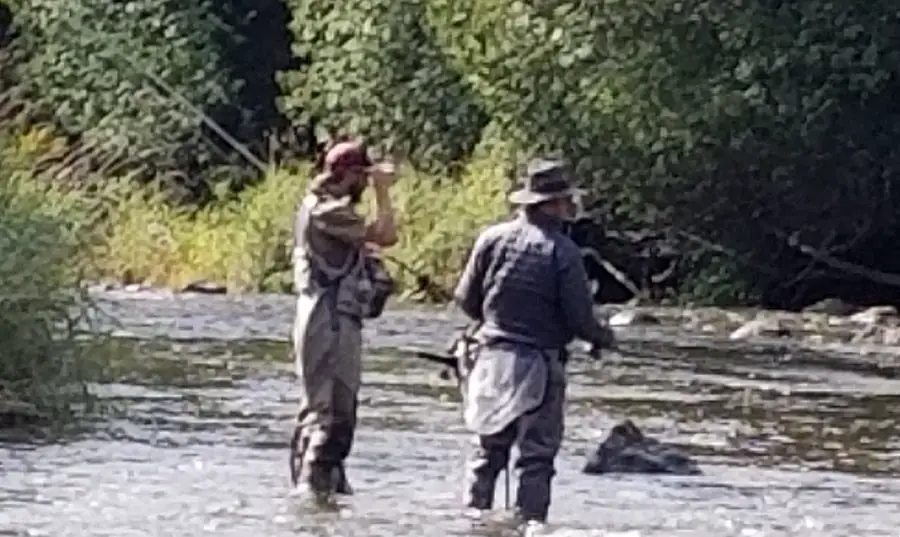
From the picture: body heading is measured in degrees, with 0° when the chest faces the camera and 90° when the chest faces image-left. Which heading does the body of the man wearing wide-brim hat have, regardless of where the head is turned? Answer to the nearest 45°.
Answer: approximately 225°

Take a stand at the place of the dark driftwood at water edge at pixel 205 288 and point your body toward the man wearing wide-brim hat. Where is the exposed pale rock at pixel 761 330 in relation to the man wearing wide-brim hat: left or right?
left

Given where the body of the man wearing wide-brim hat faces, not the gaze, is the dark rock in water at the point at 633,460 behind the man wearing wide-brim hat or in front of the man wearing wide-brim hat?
in front

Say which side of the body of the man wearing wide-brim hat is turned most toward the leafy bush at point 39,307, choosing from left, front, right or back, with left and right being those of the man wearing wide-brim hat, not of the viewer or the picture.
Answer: left

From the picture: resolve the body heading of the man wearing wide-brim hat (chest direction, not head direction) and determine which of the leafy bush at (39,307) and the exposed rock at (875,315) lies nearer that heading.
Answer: the exposed rock

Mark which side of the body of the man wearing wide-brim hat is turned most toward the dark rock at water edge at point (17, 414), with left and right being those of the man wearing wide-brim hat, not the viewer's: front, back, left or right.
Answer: left

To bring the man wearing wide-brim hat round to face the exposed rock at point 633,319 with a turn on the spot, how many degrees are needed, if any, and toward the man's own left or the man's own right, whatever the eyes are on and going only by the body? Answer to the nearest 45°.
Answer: approximately 45° to the man's own left

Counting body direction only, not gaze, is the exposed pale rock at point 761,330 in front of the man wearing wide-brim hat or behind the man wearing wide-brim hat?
in front

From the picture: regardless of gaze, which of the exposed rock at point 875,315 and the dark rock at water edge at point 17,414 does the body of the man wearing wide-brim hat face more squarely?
the exposed rock

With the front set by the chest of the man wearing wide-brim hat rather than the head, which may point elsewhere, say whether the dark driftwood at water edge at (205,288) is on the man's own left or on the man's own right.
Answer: on the man's own left
